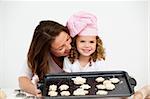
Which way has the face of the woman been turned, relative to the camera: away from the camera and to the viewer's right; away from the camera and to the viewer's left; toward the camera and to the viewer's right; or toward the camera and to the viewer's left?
toward the camera and to the viewer's right

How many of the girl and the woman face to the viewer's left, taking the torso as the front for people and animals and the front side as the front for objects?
0

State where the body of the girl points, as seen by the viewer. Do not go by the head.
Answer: toward the camera

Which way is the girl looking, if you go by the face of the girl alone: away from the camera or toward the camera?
toward the camera

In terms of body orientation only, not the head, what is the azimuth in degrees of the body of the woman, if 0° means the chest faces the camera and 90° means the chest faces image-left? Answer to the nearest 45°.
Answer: approximately 315°
